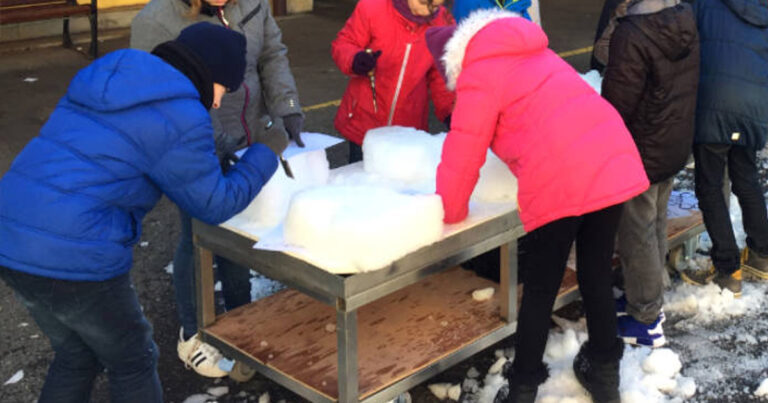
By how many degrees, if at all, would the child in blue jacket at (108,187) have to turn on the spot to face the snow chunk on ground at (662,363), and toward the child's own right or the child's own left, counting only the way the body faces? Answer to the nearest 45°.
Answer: approximately 45° to the child's own right

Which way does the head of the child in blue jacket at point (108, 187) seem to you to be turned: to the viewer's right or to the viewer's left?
to the viewer's right

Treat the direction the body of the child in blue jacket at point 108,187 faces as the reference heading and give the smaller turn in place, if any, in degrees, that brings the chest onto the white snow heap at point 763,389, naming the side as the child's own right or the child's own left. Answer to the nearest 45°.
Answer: approximately 45° to the child's own right

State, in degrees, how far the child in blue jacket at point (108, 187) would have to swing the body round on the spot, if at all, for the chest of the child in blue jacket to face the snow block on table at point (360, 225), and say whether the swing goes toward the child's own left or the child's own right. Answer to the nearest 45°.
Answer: approximately 45° to the child's own right

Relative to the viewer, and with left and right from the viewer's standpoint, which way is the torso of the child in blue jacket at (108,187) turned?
facing away from the viewer and to the right of the viewer

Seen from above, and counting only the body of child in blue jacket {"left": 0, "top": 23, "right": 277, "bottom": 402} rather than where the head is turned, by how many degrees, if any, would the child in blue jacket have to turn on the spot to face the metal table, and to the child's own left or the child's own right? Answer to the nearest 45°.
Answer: approximately 45° to the child's own right
